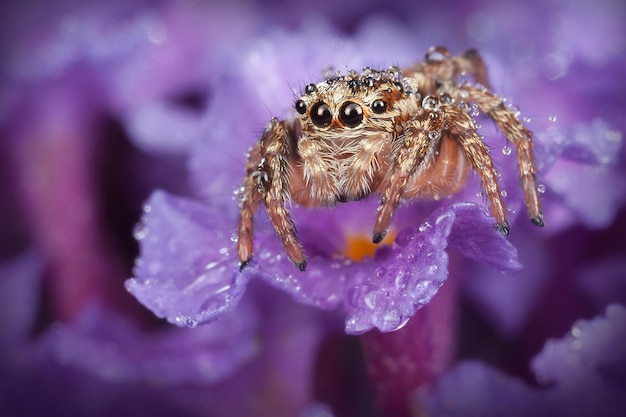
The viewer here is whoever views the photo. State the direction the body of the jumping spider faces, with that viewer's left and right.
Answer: facing the viewer and to the left of the viewer
